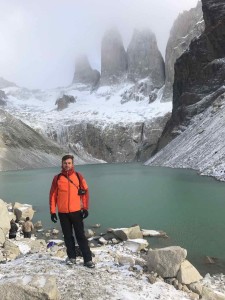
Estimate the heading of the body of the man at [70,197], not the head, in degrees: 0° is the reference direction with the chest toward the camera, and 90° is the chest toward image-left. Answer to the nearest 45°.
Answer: approximately 0°

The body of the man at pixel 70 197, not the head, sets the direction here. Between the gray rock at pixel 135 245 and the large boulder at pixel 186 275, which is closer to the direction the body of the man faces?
the large boulder

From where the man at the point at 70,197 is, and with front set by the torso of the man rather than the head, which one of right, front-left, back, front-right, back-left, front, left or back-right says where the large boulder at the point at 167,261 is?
left

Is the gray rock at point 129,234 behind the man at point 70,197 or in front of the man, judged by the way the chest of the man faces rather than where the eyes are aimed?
behind

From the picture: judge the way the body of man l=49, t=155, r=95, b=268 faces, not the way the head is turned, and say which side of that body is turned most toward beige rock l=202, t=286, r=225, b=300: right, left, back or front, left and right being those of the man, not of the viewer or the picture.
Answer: left

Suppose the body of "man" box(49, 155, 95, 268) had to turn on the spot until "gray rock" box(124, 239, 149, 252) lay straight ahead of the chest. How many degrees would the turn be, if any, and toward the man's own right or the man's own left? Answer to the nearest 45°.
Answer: approximately 135° to the man's own left

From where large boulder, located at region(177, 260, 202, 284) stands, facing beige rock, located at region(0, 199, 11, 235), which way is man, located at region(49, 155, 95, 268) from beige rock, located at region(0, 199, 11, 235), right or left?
left

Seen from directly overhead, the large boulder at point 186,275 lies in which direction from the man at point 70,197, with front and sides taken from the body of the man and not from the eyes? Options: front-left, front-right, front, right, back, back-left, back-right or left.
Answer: left

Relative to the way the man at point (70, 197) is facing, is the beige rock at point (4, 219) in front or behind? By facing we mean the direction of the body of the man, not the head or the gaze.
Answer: behind

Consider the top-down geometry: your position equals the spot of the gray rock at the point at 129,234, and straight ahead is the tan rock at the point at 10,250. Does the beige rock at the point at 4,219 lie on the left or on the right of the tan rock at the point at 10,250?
right
